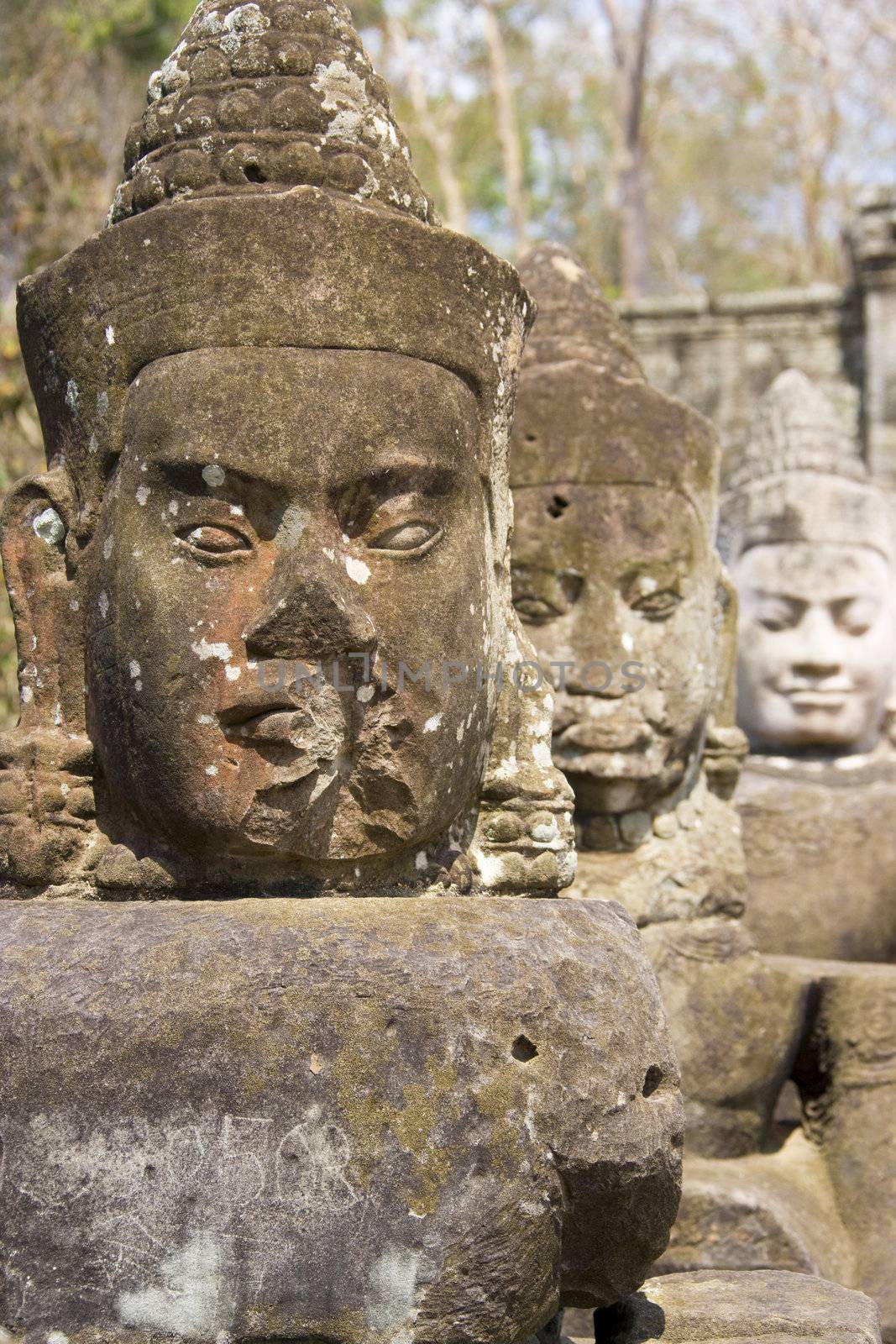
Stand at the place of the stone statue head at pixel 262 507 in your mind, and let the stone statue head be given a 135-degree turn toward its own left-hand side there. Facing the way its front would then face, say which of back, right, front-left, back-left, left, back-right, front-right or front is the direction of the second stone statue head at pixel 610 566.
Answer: front

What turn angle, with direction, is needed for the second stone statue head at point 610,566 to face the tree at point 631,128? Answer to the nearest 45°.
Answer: approximately 180°

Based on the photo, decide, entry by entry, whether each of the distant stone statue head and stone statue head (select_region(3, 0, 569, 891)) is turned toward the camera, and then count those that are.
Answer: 2

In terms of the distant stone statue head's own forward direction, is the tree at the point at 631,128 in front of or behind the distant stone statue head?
behind

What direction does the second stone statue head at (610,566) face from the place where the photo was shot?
facing the viewer

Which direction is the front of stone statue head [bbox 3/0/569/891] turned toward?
toward the camera

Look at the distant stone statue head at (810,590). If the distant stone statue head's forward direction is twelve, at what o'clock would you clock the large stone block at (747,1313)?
The large stone block is roughly at 12 o'clock from the distant stone statue head.

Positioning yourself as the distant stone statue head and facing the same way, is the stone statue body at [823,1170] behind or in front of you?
in front

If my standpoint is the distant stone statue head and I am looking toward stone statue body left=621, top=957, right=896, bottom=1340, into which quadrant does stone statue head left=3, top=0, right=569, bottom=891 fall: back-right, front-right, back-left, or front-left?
front-right

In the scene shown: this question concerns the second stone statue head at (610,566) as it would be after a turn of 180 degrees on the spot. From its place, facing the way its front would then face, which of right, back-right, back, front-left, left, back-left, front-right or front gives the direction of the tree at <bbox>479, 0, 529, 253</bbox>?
front

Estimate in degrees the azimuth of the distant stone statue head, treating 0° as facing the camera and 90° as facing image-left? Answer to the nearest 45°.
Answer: approximately 0°

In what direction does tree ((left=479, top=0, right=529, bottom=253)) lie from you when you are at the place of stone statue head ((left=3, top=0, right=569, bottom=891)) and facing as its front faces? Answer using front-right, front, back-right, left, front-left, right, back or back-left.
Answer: back
